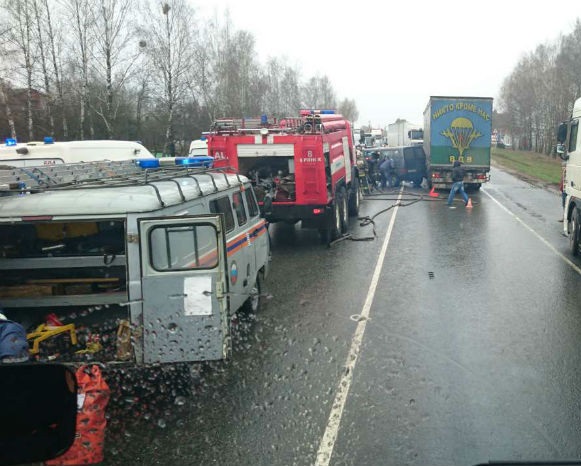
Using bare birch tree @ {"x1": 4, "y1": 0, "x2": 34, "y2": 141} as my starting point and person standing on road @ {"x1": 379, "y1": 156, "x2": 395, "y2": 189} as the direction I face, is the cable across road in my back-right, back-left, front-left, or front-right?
front-right

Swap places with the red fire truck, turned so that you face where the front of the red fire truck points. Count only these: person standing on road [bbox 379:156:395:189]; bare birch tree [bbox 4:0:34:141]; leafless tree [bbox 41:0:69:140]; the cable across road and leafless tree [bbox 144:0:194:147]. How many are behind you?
0

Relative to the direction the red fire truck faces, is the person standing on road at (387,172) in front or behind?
in front

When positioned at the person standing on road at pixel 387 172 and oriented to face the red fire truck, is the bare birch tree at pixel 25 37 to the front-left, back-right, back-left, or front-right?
front-right

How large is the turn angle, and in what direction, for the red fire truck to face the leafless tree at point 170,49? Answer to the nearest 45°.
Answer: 0° — it already faces it

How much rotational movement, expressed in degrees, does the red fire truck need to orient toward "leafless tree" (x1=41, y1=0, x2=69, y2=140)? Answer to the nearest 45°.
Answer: approximately 45° to its left

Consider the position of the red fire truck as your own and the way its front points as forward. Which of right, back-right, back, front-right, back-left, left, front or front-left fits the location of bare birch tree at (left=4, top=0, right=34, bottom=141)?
front-left

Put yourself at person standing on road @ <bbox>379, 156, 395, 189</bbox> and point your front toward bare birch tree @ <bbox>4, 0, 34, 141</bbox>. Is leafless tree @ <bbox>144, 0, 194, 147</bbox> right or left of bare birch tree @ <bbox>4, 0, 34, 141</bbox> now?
right

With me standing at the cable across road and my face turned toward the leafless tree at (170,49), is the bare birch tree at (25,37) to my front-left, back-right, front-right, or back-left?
front-left

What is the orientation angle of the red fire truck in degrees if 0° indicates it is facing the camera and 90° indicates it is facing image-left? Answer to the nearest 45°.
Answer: approximately 180°
